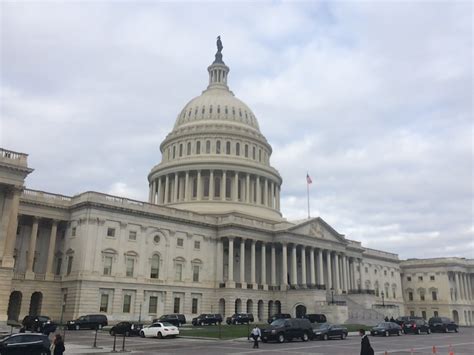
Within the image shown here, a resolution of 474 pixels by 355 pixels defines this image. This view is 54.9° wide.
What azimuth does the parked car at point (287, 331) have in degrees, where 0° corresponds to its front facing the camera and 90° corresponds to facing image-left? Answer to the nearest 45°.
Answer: approximately 45°

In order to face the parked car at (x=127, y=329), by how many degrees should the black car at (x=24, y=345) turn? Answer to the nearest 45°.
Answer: approximately 135° to its right

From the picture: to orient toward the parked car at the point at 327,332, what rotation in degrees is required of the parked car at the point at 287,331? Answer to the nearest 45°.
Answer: approximately 180°

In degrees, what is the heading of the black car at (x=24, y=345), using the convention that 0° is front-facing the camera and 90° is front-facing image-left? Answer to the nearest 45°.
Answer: approximately 90°

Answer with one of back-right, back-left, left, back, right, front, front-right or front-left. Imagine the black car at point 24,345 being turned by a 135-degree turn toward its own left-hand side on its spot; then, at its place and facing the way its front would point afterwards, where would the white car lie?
left

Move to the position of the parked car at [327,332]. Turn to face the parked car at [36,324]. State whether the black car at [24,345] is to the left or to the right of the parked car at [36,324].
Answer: left

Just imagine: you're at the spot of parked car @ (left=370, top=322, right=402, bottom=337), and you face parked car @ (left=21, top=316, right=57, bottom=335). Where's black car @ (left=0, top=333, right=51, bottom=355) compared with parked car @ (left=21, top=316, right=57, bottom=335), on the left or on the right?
left

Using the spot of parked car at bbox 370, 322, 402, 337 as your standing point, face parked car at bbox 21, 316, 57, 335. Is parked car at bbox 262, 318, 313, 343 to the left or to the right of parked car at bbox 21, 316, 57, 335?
left

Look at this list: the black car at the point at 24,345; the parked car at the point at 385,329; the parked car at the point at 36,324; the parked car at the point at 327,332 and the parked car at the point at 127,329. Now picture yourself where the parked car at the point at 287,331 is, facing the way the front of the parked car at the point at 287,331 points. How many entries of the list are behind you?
2

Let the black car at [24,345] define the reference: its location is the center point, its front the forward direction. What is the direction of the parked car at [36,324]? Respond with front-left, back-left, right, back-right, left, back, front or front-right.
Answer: right

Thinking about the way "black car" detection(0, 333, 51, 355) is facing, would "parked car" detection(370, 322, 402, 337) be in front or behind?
behind
